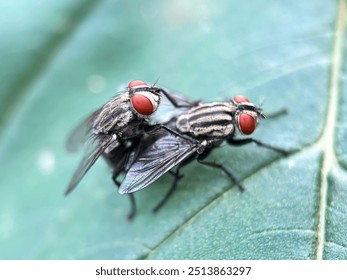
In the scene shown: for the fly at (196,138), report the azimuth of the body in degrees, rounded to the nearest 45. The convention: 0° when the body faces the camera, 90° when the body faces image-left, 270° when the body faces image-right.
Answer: approximately 270°
